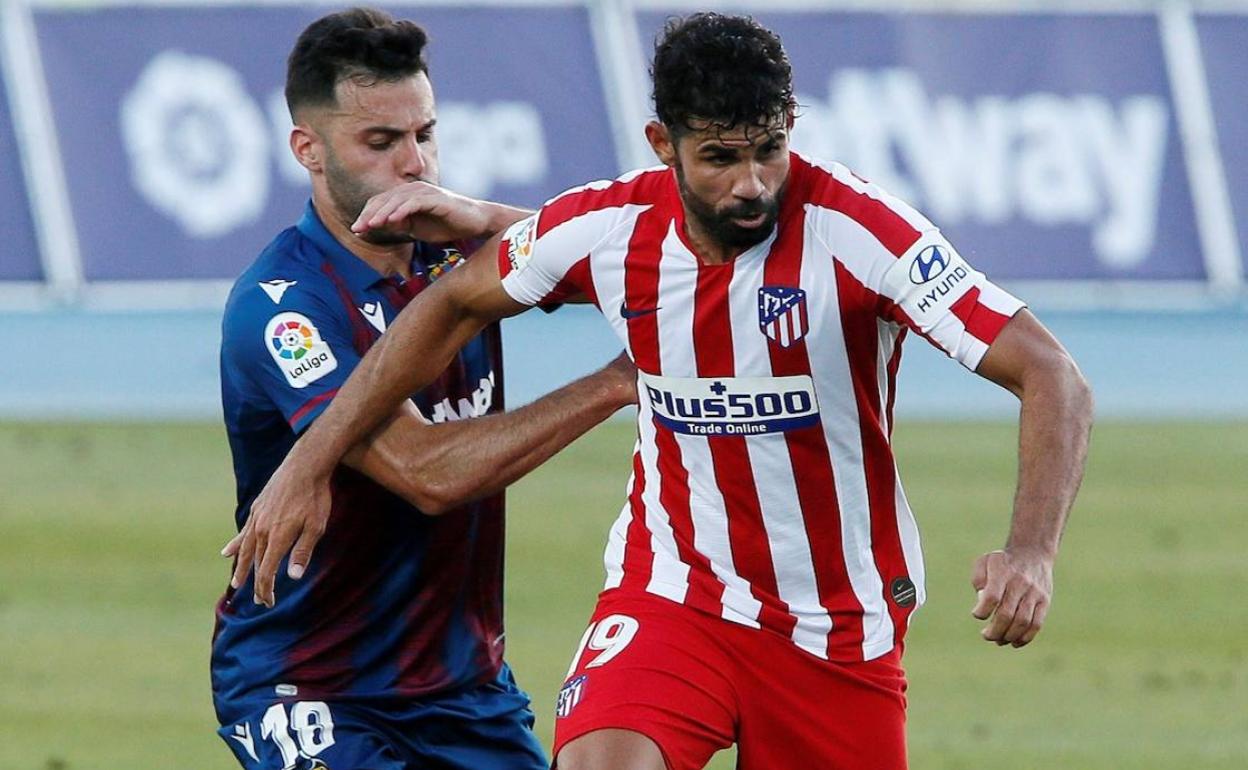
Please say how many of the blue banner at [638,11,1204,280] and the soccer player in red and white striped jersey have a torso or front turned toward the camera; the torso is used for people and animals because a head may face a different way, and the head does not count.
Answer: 2

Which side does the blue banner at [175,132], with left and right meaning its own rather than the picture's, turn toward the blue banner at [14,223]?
right

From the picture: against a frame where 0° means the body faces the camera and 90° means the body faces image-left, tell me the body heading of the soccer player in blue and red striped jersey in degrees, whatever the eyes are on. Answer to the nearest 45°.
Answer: approximately 315°

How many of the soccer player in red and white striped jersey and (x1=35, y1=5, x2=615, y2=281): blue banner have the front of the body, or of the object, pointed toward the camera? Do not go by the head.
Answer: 2

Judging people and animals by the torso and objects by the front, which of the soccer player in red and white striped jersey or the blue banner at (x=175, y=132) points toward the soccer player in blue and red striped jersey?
the blue banner

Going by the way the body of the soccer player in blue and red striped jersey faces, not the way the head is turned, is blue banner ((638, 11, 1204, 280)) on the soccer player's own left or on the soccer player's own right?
on the soccer player's own left

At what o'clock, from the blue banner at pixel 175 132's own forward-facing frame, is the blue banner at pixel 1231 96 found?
the blue banner at pixel 1231 96 is roughly at 9 o'clock from the blue banner at pixel 175 132.
